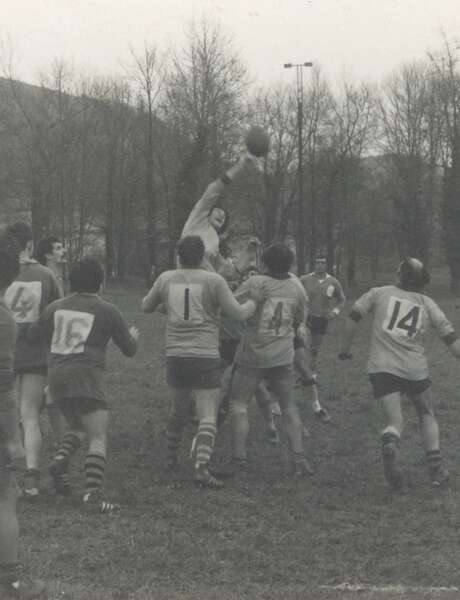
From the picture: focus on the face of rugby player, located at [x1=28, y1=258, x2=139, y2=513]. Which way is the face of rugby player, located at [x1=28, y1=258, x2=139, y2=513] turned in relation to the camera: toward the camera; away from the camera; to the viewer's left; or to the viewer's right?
away from the camera

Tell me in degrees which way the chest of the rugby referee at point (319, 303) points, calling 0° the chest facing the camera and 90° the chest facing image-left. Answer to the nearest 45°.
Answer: approximately 0°

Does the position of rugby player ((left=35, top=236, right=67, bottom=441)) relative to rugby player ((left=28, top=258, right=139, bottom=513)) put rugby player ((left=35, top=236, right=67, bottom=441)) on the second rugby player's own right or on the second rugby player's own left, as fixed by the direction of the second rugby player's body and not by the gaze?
on the second rugby player's own left

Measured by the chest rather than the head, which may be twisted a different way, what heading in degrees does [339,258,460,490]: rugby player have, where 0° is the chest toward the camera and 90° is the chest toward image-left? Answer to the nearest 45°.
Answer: approximately 180°

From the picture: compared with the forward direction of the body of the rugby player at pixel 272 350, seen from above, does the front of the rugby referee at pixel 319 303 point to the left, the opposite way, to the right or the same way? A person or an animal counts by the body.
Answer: the opposite way

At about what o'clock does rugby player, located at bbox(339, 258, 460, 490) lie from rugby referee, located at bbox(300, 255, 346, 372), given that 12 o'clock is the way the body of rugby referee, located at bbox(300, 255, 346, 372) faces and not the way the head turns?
rugby player, located at bbox(339, 258, 460, 490) is roughly at 12 o'clock from rugby referee, located at bbox(300, 255, 346, 372).

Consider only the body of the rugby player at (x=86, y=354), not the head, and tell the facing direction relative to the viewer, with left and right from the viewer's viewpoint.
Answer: facing away from the viewer and to the right of the viewer

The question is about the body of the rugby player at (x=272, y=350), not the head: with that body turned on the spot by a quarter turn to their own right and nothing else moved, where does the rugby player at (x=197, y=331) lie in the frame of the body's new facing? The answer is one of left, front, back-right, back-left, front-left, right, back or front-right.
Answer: back-right

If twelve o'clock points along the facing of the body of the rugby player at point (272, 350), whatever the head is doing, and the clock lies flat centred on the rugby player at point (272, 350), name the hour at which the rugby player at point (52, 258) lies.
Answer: the rugby player at point (52, 258) is roughly at 9 o'clock from the rugby player at point (272, 350).

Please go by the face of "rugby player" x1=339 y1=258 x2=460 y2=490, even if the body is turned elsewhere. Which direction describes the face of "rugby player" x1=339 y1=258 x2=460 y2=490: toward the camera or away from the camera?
away from the camera

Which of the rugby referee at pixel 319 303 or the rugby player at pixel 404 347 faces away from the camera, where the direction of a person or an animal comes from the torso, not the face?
the rugby player at pixel 404 347

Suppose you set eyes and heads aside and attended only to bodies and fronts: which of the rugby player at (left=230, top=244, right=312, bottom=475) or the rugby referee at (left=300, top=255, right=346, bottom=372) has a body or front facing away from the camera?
the rugby player at (left=230, top=244, right=312, bottom=475)

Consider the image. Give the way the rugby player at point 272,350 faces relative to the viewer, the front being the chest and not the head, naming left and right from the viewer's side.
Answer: facing away from the viewer
